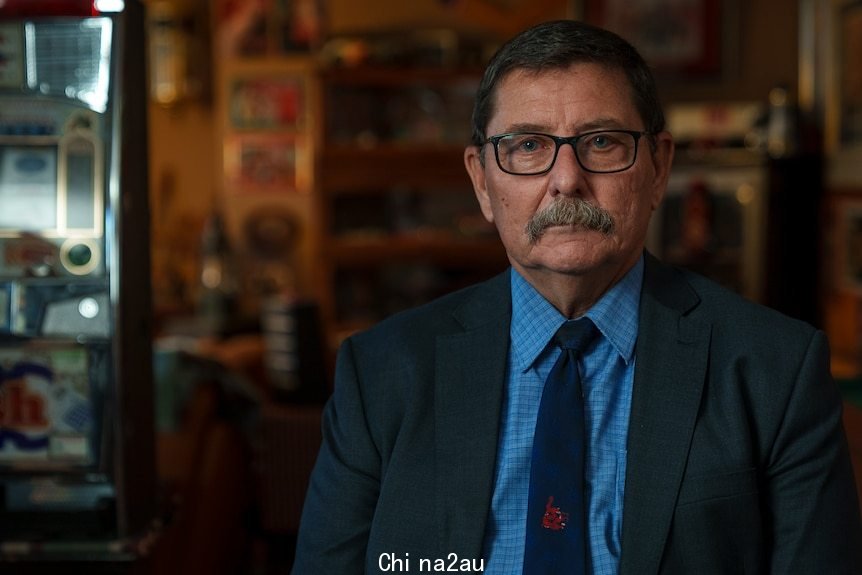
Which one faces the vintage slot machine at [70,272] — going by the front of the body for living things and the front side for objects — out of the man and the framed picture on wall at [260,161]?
the framed picture on wall

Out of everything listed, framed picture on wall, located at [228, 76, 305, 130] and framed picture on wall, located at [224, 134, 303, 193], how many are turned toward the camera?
2

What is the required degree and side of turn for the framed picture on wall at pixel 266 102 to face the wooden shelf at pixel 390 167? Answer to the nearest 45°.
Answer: approximately 45° to its left

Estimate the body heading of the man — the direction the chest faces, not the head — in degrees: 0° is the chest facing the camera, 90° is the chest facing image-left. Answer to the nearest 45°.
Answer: approximately 0°

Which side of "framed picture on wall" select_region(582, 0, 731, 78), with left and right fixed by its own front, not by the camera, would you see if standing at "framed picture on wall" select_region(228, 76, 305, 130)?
right

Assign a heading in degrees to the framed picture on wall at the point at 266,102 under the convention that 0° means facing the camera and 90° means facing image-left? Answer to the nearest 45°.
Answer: approximately 0°

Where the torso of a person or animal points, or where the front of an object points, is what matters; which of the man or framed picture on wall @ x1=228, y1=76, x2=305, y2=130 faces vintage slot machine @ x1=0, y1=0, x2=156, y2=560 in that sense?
the framed picture on wall

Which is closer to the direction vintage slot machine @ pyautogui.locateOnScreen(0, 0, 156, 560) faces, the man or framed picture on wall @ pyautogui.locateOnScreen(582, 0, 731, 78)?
the man

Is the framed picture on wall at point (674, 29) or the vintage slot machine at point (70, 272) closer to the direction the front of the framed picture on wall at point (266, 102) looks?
the vintage slot machine
